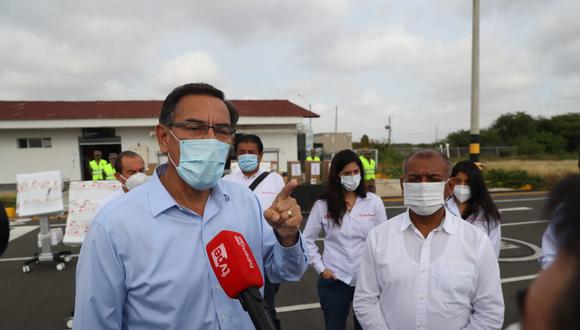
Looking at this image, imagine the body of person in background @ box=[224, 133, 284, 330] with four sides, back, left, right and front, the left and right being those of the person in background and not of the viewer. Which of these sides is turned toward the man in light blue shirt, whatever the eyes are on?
front

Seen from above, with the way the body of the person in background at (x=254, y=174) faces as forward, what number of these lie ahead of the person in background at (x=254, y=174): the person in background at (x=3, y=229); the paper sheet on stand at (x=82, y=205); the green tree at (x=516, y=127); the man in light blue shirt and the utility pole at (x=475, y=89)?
2

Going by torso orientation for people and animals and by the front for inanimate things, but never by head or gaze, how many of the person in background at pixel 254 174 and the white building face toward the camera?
2

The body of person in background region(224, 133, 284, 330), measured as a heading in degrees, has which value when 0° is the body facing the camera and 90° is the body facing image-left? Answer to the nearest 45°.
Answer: approximately 0°

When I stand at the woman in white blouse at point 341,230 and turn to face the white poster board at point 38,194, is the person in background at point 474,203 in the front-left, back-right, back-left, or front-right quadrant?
back-right

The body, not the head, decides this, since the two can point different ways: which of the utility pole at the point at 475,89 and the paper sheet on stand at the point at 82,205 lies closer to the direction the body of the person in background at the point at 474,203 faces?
the paper sheet on stand

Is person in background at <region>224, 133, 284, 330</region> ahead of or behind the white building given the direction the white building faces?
ahead

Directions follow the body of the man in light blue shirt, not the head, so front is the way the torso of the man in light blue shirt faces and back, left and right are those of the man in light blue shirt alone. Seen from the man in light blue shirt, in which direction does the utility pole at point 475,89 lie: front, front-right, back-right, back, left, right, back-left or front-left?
left

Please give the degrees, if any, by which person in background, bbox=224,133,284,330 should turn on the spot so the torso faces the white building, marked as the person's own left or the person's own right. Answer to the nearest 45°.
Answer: approximately 135° to the person's own right

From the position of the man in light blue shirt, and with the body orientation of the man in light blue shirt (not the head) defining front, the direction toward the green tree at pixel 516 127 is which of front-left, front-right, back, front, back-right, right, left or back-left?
left

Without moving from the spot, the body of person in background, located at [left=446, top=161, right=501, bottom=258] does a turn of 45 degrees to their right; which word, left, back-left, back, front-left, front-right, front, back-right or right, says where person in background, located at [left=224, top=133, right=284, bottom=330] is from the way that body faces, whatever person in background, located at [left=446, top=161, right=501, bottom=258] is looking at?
front
